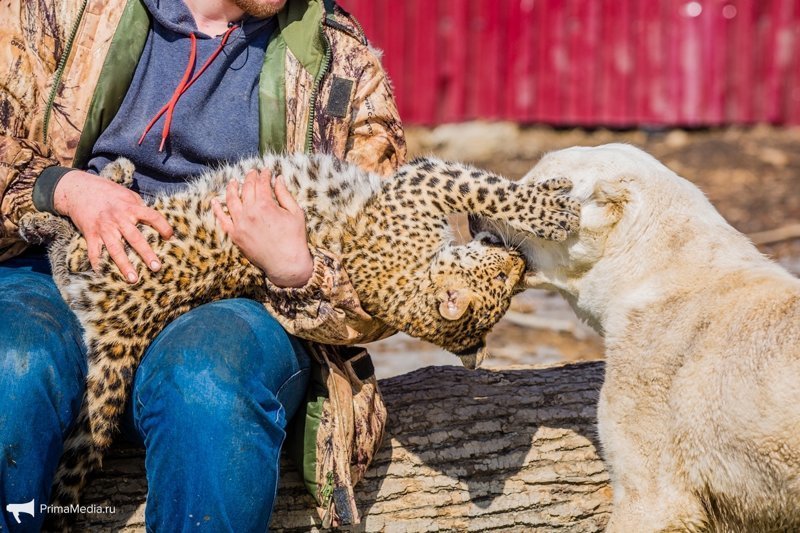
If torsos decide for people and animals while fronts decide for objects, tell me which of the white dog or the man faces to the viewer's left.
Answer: the white dog

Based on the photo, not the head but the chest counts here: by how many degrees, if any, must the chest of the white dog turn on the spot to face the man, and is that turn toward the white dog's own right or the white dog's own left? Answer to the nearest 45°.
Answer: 0° — it already faces them

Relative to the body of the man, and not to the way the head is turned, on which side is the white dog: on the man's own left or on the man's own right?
on the man's own left

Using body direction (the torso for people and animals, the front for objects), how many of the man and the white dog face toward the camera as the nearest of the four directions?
1

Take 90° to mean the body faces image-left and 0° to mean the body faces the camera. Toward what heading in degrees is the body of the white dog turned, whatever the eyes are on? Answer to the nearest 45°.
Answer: approximately 90°

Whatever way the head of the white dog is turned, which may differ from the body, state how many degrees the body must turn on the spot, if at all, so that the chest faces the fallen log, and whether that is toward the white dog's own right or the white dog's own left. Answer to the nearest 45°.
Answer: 0° — it already faces it
